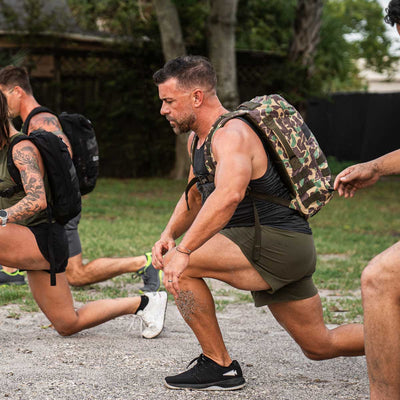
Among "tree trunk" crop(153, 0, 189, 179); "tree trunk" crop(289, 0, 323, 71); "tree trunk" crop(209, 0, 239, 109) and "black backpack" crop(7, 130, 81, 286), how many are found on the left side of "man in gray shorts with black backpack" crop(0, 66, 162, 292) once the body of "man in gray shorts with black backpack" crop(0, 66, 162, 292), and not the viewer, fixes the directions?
1

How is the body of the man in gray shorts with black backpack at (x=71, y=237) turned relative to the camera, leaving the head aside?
to the viewer's left

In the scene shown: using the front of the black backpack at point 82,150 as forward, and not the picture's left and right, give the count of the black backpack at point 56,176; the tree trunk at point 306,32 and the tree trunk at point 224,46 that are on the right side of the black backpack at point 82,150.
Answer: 1

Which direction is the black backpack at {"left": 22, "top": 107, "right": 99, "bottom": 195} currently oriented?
to the viewer's right

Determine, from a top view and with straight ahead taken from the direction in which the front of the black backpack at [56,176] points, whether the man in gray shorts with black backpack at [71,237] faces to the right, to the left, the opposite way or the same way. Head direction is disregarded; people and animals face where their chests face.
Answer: the opposite way

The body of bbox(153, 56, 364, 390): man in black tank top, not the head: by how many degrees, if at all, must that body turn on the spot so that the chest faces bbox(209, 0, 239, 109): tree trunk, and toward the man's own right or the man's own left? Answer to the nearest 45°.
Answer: approximately 90° to the man's own right

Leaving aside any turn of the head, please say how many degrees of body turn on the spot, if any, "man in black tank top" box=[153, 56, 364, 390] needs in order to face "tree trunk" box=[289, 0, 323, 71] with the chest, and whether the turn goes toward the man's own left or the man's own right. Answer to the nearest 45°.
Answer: approximately 90° to the man's own right

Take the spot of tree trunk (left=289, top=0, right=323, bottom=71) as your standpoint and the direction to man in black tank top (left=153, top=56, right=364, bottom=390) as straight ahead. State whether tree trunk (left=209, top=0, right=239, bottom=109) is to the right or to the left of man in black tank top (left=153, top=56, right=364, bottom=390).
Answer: right

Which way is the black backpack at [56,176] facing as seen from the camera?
to the viewer's right

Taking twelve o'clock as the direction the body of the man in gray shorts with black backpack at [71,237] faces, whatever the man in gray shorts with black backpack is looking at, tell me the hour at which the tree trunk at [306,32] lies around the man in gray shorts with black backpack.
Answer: The tree trunk is roughly at 4 o'clock from the man in gray shorts with black backpack.

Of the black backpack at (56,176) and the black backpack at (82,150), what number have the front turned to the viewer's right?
2

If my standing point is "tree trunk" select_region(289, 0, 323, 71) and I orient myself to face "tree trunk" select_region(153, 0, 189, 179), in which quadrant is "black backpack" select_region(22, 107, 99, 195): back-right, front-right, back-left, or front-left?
front-left

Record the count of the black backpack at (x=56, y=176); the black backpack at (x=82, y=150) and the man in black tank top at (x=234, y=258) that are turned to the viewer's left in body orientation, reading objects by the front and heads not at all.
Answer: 1

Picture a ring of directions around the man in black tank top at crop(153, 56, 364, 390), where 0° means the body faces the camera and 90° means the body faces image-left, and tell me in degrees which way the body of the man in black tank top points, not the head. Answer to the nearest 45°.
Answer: approximately 90°

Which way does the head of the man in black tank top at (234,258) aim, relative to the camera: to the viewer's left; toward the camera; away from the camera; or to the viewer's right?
to the viewer's left

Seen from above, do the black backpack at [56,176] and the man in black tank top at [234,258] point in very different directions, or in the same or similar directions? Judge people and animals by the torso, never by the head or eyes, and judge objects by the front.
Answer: very different directions

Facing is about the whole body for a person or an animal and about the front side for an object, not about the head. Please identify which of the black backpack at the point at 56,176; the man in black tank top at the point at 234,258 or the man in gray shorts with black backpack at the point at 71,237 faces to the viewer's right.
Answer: the black backpack

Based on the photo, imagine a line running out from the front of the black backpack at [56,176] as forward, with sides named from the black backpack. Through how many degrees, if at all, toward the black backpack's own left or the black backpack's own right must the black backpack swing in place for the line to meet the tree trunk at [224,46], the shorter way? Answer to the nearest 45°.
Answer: approximately 90° to the black backpack's own left
